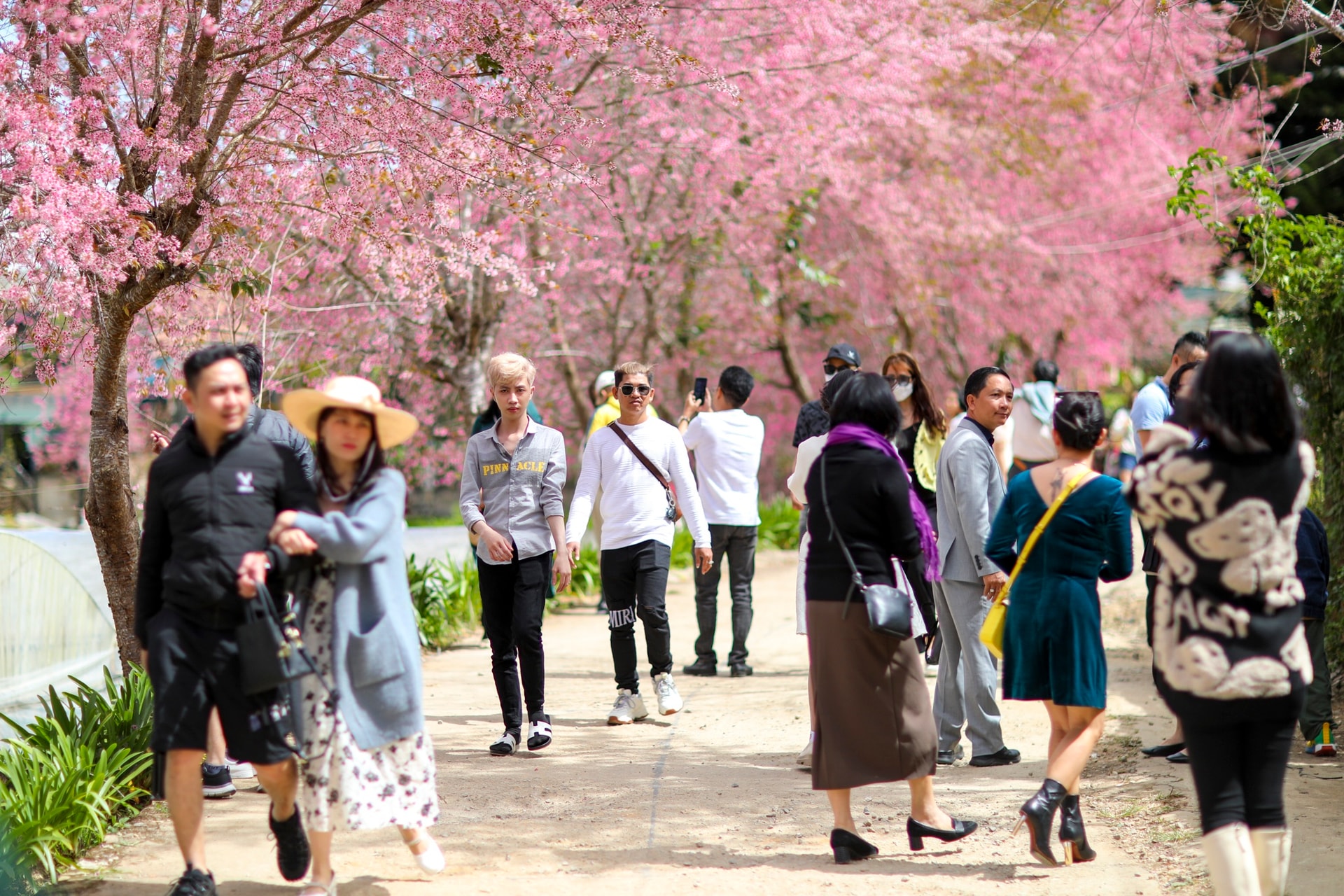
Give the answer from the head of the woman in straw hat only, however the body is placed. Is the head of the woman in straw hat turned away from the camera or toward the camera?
toward the camera

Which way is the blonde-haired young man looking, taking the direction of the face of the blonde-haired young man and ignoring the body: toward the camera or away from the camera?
toward the camera

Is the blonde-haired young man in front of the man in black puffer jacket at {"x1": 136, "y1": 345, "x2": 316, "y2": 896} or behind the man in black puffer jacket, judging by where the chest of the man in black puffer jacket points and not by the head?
behind

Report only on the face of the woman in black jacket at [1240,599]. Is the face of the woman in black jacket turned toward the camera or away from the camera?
away from the camera

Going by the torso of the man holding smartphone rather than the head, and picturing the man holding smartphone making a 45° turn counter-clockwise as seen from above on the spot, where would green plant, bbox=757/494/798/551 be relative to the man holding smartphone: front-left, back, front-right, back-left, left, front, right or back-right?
right

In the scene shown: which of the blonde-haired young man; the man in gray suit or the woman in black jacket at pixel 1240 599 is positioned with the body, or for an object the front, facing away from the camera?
the woman in black jacket

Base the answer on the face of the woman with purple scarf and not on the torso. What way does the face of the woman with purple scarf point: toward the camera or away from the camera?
away from the camera

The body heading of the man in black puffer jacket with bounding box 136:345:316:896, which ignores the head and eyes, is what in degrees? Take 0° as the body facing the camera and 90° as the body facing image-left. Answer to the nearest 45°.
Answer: approximately 0°

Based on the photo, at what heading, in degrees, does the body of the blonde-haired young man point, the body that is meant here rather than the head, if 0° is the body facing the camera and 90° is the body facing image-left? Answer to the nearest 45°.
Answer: approximately 0°

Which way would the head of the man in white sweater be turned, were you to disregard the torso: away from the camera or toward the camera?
toward the camera

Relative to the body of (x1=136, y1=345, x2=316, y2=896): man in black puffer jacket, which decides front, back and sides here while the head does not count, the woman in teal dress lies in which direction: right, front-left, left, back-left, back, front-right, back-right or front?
left

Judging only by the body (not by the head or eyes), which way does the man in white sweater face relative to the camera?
toward the camera
